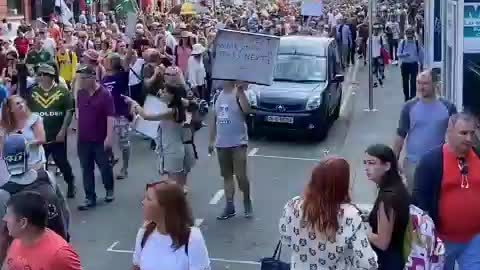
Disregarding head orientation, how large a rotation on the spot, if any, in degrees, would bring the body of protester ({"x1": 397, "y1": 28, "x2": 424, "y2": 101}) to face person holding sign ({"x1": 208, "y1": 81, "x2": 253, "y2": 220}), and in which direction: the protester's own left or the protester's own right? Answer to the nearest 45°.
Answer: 0° — they already face them

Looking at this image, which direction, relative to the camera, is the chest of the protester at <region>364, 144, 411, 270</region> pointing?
to the viewer's left

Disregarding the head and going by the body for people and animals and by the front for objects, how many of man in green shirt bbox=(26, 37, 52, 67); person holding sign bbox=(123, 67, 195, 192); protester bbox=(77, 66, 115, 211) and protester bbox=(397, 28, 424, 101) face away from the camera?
0

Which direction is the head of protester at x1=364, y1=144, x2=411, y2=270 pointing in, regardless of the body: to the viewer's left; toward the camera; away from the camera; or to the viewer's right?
to the viewer's left

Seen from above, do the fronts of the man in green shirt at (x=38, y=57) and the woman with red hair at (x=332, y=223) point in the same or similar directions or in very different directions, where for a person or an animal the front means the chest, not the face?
very different directions

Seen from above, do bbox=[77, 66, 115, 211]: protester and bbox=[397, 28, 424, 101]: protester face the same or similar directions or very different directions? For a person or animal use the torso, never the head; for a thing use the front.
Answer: same or similar directions

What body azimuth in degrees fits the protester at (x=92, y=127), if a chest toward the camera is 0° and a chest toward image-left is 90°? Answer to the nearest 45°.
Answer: approximately 45°

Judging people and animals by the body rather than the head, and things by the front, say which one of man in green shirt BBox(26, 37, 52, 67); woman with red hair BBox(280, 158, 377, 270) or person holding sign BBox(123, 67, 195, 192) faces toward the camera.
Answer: the man in green shirt

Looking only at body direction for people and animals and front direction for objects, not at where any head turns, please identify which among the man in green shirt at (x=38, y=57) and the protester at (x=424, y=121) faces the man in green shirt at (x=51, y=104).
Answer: the man in green shirt at (x=38, y=57)

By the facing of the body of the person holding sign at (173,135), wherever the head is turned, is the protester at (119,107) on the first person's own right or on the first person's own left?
on the first person's own right

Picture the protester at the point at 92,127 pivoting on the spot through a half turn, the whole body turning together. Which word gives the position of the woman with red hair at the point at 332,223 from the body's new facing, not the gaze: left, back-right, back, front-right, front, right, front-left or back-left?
back-right

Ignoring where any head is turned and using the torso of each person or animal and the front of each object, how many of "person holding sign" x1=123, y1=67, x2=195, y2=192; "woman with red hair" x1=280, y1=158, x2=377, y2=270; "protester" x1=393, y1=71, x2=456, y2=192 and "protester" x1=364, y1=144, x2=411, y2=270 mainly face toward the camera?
1

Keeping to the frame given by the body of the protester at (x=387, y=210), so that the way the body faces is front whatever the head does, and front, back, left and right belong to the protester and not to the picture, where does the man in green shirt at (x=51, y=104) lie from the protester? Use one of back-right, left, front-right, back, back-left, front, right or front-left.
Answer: front-right

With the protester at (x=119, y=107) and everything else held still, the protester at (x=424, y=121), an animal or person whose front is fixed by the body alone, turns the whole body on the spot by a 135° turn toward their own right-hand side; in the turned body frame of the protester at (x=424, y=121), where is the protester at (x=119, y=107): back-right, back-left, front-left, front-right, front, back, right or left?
front

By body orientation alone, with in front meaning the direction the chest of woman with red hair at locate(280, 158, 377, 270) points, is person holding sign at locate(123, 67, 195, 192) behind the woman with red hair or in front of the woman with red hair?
in front

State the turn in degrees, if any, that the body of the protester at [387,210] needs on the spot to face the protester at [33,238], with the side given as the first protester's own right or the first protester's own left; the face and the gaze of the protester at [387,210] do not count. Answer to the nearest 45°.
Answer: approximately 45° to the first protester's own left

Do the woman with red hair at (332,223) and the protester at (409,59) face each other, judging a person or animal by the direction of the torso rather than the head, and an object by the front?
yes

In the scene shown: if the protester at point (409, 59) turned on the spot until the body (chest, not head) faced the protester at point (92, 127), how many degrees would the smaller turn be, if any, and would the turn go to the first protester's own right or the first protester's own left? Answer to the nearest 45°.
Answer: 0° — they already face them
